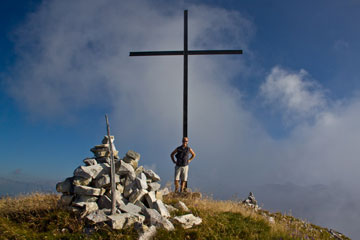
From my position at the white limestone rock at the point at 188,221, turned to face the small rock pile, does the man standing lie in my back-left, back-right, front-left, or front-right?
front-left

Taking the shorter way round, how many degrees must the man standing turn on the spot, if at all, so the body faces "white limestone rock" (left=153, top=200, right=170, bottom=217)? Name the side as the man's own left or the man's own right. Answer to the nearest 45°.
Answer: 0° — they already face it

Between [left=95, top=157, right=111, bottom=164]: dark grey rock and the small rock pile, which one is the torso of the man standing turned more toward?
the dark grey rock

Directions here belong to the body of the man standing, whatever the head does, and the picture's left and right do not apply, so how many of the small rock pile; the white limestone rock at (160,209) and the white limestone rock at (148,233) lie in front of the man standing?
2

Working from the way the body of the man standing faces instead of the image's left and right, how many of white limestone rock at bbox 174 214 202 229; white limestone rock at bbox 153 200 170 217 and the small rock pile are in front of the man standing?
2

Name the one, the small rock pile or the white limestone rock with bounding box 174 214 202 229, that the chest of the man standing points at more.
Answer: the white limestone rock

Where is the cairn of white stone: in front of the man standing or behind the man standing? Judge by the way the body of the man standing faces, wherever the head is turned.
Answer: in front

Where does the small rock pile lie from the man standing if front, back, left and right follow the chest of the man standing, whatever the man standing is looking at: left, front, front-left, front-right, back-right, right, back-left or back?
back-left

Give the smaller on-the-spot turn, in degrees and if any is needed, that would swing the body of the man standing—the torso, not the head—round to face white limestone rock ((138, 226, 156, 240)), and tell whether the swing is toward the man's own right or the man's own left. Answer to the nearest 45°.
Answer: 0° — they already face it

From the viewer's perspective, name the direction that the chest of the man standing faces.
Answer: toward the camera

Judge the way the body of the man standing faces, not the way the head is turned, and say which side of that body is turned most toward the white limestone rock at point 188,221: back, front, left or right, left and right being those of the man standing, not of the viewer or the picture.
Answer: front
